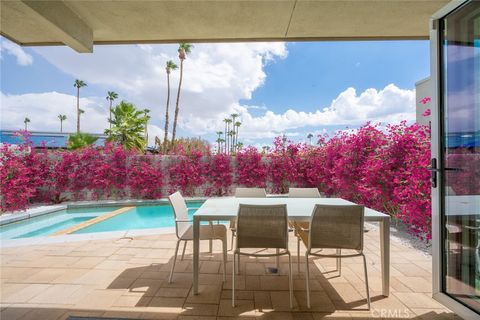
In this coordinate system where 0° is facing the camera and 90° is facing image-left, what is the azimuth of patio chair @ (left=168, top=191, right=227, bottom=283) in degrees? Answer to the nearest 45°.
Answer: approximately 270°

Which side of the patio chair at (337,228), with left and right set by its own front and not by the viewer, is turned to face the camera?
back

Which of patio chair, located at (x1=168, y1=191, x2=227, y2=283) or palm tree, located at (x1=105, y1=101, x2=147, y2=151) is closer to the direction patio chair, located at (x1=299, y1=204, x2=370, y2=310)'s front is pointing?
the palm tree

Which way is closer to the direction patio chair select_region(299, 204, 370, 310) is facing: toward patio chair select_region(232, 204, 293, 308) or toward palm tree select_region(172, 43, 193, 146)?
the palm tree

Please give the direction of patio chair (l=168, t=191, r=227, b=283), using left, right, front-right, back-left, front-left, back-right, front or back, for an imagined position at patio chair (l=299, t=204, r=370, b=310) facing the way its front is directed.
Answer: left

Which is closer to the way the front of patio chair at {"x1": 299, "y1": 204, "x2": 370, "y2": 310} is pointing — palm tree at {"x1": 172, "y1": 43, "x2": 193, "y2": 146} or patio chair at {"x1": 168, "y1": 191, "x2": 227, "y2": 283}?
the palm tree

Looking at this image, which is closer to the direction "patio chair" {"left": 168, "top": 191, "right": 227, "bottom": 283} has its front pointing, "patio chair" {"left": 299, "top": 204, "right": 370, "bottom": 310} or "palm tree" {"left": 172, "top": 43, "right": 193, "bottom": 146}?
the patio chair

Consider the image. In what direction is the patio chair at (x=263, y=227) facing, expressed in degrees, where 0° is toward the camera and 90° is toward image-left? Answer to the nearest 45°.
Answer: approximately 180°

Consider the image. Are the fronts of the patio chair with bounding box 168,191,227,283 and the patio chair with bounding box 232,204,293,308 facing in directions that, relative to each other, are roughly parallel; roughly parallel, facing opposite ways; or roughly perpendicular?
roughly perpendicular

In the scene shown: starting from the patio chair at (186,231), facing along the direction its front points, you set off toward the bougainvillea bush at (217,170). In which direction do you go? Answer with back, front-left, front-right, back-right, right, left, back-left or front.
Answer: left

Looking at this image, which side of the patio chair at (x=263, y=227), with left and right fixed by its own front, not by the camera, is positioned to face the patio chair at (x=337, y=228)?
right

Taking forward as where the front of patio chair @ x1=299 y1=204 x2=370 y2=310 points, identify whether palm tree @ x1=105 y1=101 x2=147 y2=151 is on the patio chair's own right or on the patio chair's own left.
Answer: on the patio chair's own left

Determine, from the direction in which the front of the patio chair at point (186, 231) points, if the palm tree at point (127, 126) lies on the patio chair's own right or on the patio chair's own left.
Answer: on the patio chair's own left

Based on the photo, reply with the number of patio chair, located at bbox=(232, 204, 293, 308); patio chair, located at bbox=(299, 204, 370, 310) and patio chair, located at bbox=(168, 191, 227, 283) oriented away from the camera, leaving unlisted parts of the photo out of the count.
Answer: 2

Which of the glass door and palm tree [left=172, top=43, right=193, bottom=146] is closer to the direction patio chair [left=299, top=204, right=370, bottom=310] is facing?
the palm tree

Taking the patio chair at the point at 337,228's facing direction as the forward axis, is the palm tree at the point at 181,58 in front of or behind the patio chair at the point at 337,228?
in front

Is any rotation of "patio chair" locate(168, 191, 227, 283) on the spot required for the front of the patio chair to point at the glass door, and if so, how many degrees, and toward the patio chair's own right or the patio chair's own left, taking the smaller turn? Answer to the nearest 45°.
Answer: approximately 45° to the patio chair's own right

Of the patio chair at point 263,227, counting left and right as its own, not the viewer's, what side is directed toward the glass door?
right
